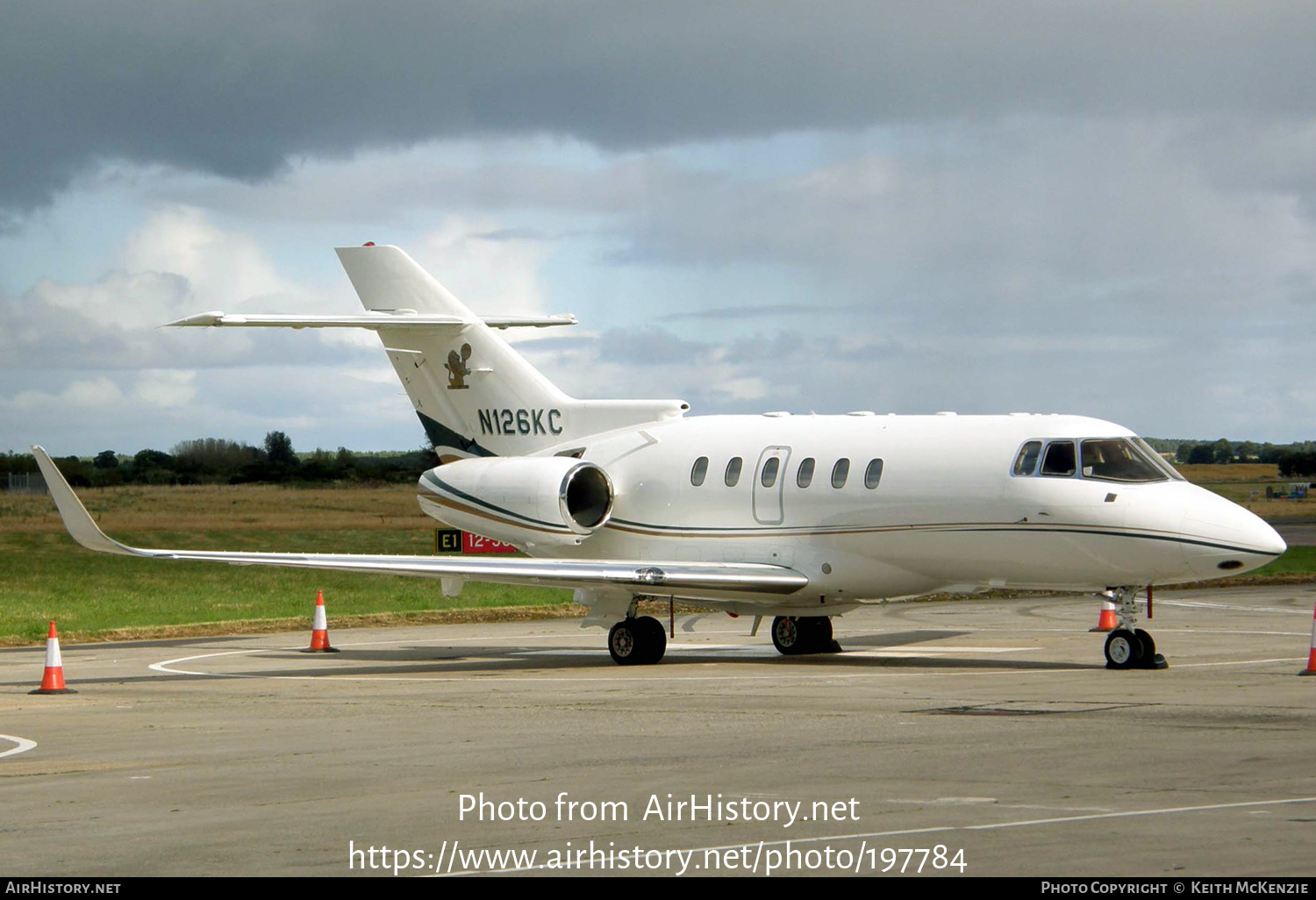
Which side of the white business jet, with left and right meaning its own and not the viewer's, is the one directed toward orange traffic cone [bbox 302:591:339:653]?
back

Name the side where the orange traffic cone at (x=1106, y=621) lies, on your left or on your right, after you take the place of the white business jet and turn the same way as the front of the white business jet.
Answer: on your left

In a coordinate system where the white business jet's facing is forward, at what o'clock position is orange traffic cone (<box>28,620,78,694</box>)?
The orange traffic cone is roughly at 4 o'clock from the white business jet.

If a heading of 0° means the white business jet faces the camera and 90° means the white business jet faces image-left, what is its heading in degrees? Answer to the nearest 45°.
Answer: approximately 315°
